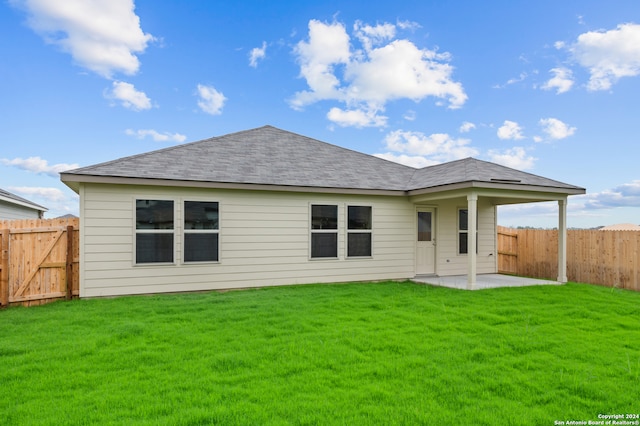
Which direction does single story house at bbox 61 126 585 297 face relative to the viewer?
away from the camera

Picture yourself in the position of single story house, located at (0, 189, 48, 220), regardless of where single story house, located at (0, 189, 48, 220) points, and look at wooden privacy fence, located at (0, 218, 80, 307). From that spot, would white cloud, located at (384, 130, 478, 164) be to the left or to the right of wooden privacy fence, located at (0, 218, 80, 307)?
left

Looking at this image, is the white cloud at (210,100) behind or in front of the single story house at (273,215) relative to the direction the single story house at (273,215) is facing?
in front

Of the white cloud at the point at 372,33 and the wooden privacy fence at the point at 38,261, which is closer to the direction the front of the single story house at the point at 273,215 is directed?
the white cloud

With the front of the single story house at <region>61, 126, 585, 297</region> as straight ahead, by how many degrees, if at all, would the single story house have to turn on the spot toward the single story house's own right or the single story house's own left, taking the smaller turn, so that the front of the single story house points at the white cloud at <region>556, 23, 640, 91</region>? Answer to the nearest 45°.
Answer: approximately 90° to the single story house's own right

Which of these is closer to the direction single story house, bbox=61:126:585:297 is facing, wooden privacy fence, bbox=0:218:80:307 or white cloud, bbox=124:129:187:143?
the white cloud
